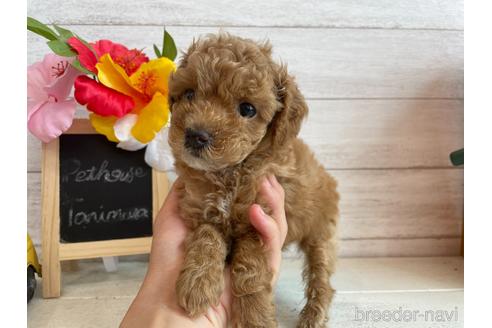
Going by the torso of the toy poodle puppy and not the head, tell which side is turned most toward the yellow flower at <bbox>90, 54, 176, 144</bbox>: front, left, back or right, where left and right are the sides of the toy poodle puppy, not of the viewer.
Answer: right

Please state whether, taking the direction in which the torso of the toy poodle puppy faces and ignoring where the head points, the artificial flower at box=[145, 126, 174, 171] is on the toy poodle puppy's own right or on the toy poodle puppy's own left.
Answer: on the toy poodle puppy's own right

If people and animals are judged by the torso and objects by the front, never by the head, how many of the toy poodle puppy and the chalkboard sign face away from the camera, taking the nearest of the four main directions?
0

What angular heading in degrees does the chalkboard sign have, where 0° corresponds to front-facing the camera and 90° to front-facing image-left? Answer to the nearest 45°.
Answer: approximately 0°

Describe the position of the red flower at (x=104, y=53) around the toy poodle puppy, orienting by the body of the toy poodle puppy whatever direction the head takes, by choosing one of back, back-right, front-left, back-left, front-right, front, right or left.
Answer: right

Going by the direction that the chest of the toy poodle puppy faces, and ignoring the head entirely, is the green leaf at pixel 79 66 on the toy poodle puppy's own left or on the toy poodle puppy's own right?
on the toy poodle puppy's own right

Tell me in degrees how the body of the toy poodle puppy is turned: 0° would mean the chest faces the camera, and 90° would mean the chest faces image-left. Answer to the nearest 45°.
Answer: approximately 45°
